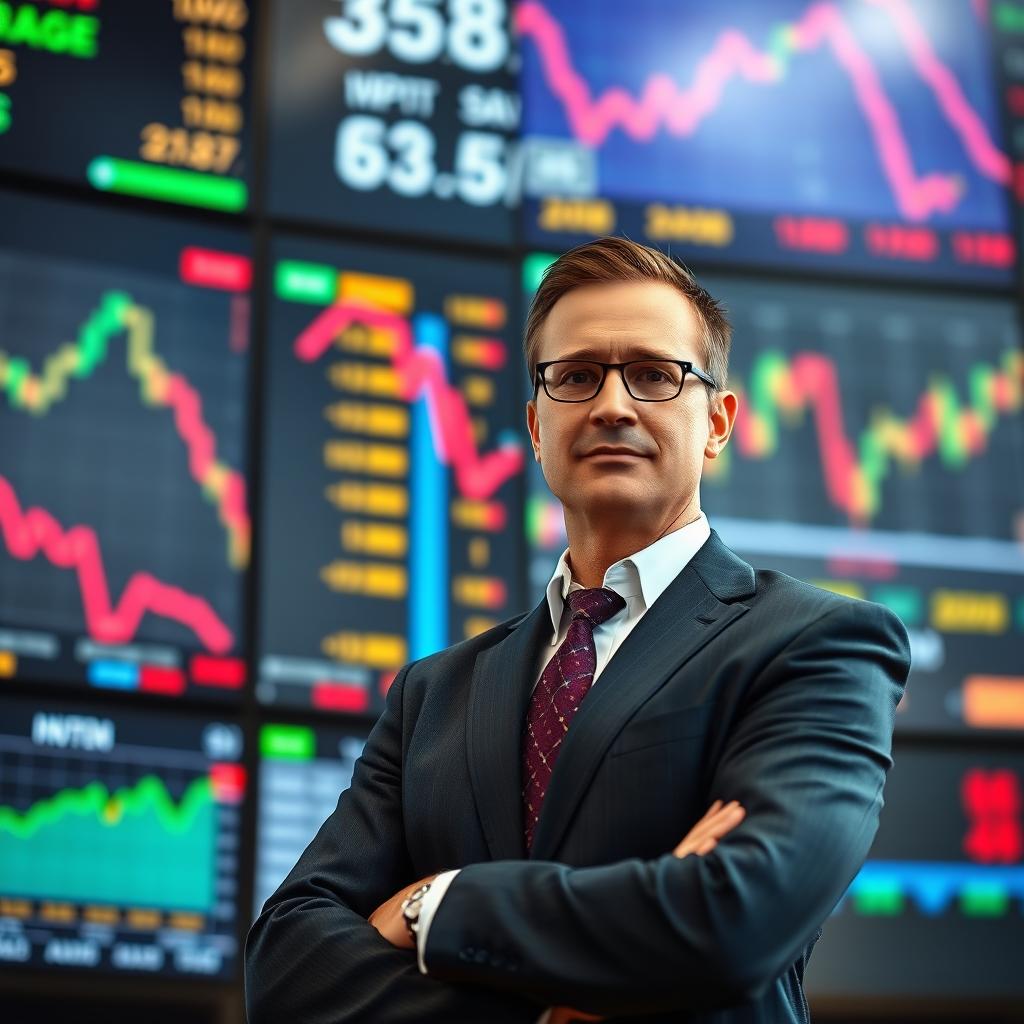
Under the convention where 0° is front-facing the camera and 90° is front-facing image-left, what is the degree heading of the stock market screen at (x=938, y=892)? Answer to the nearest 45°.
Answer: approximately 0°

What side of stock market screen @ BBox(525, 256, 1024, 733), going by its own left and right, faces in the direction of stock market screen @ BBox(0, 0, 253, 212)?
right

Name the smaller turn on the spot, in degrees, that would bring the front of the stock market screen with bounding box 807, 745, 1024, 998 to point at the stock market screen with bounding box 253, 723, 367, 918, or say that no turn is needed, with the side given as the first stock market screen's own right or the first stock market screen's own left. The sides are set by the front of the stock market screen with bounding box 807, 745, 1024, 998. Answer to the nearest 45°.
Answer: approximately 45° to the first stock market screen's own right

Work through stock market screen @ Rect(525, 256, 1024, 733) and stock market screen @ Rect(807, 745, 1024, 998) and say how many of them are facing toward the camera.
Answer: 2

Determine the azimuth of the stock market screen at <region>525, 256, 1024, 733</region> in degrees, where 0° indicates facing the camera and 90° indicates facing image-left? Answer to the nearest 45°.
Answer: approximately 0°
